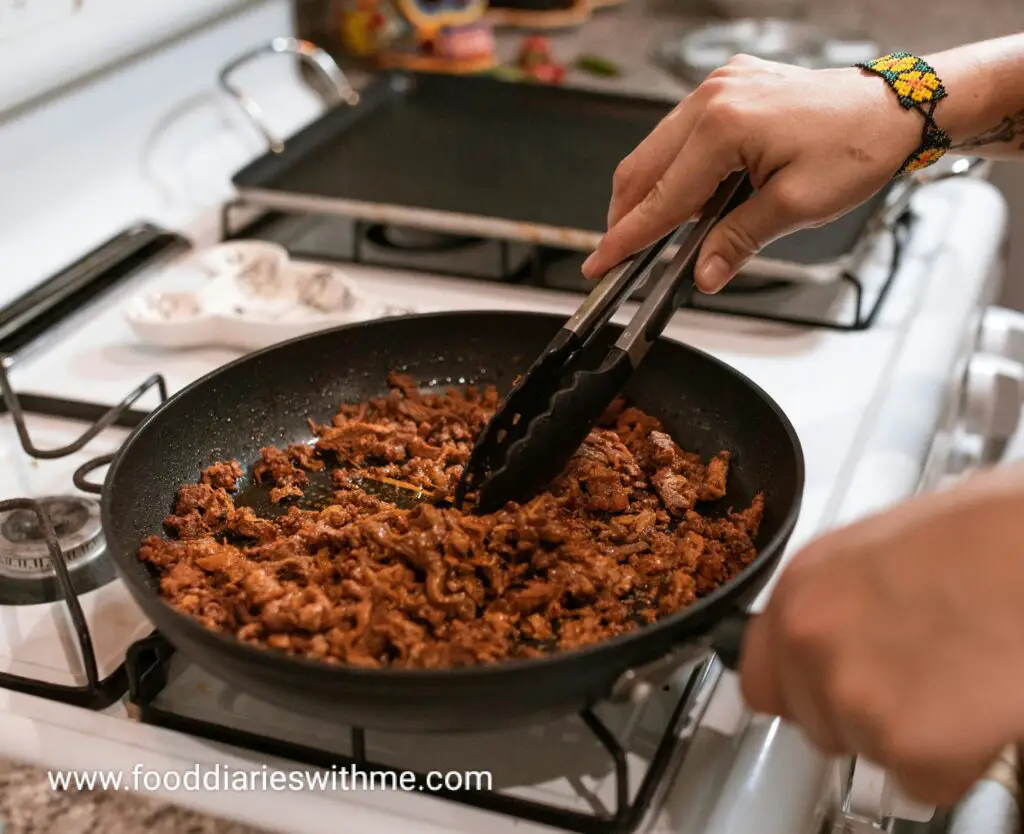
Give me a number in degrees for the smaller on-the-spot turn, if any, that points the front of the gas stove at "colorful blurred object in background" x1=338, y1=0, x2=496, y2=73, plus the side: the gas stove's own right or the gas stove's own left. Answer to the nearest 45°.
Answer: approximately 135° to the gas stove's own left

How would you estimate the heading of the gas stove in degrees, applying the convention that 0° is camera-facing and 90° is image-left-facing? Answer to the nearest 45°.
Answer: approximately 315°
